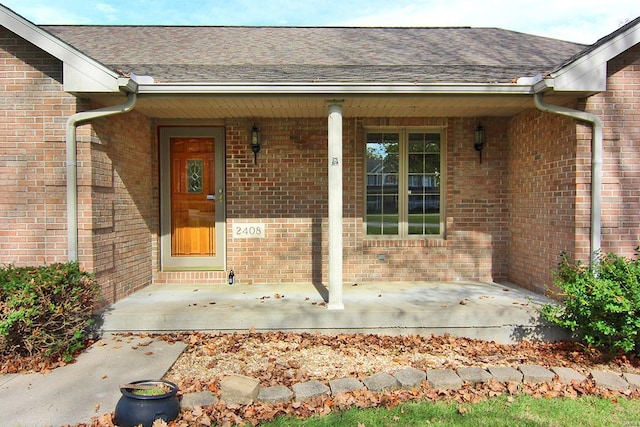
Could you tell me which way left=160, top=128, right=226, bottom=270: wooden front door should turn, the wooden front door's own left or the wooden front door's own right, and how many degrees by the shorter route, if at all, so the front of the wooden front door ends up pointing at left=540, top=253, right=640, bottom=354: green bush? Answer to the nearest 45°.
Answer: approximately 45° to the wooden front door's own left

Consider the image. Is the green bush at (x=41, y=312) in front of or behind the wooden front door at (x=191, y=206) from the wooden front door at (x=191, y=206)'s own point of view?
in front

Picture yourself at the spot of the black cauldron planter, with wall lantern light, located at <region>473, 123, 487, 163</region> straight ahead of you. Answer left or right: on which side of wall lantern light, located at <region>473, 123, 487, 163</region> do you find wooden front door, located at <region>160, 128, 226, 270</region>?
left

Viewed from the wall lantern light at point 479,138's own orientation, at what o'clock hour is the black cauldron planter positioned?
The black cauldron planter is roughly at 1 o'clock from the wall lantern light.

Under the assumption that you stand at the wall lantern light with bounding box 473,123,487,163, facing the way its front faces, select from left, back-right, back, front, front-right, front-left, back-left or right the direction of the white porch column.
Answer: front-right

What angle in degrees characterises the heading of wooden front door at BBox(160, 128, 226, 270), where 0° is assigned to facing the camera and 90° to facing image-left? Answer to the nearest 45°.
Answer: approximately 0°

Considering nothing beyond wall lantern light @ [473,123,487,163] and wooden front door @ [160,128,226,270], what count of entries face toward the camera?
2

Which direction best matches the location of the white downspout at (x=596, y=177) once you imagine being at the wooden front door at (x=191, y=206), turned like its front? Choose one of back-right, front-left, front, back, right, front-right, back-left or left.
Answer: front-left

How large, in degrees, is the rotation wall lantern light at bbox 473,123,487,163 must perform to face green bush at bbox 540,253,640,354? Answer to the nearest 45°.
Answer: approximately 45° to its left

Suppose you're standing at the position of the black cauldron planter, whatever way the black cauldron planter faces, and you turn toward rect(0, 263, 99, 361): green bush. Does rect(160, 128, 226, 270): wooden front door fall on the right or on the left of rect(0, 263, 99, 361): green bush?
right

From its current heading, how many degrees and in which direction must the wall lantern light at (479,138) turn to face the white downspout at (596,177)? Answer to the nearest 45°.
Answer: approximately 45° to its left

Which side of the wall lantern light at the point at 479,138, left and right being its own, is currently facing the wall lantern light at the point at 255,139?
right

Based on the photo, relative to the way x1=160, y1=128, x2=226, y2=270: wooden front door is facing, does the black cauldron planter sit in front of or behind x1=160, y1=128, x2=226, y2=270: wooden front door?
in front

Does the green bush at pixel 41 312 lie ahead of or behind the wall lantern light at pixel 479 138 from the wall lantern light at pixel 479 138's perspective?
ahead
